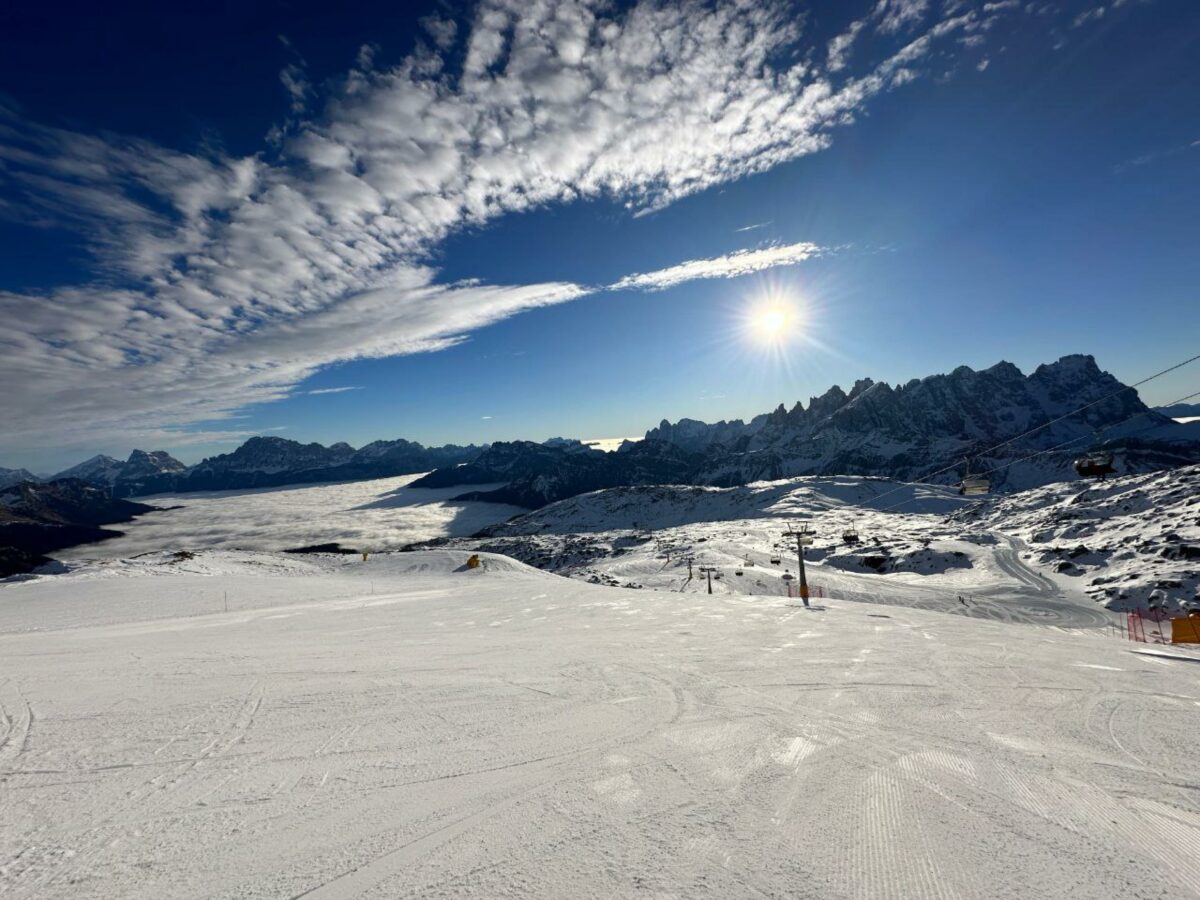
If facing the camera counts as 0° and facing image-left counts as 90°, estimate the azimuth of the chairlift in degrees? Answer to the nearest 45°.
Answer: approximately 315°
